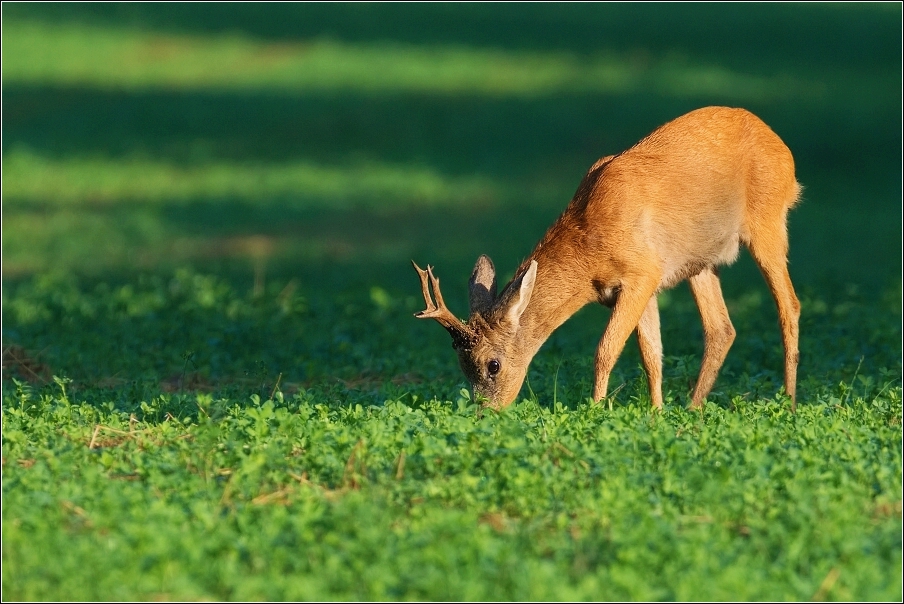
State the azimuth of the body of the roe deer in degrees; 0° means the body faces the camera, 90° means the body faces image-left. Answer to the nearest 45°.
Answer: approximately 90°
